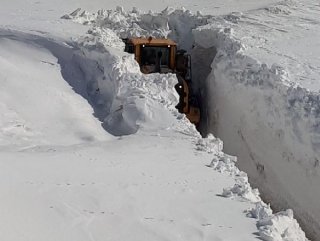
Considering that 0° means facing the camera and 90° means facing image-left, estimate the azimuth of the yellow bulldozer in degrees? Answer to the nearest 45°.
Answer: approximately 315°
